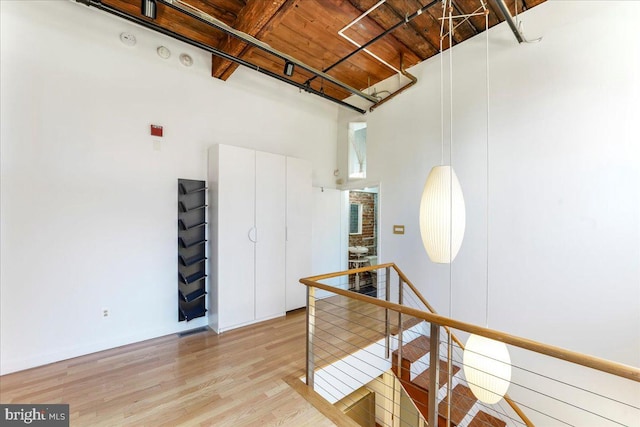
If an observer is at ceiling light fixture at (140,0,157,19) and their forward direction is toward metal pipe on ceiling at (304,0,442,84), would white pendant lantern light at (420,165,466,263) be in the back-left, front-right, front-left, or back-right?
front-right

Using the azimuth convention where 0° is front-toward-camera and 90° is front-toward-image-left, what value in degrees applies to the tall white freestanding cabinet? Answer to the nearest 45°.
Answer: approximately 315°

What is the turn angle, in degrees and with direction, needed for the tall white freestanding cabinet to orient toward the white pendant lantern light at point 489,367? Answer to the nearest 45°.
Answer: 0° — it already faces it

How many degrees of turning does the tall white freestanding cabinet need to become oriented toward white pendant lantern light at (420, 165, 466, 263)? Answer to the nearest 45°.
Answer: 0° — it already faces it
